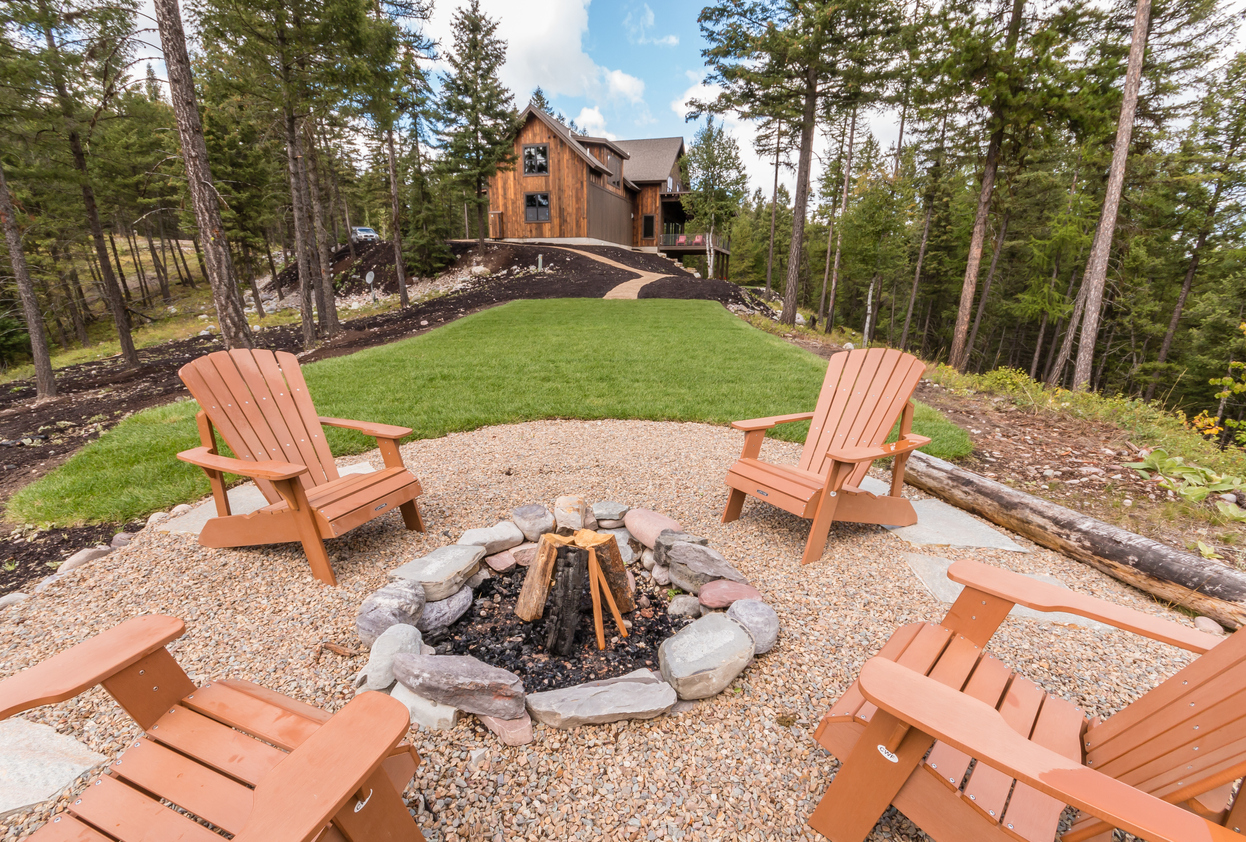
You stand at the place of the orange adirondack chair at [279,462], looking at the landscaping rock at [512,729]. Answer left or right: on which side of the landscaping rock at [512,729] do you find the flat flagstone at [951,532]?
left

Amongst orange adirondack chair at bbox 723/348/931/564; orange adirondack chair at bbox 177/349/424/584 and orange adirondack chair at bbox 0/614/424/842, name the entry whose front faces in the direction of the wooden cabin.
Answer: orange adirondack chair at bbox 0/614/424/842

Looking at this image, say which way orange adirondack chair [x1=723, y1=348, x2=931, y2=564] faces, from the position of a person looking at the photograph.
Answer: facing the viewer and to the left of the viewer

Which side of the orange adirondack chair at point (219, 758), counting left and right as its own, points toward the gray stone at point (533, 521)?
front

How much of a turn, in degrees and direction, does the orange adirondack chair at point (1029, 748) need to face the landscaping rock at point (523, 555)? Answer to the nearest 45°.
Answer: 0° — it already faces it

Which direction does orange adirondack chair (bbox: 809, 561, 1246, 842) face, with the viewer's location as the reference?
facing to the left of the viewer

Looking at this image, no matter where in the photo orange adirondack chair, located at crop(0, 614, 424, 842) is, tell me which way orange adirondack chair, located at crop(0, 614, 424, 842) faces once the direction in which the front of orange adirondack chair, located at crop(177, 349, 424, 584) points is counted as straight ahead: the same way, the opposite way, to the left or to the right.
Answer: to the left

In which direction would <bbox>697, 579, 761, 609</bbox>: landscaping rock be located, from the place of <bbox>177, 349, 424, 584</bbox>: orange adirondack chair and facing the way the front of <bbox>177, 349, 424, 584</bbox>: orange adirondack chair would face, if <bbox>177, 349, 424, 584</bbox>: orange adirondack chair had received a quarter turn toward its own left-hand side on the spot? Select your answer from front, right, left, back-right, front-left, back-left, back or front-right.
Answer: right

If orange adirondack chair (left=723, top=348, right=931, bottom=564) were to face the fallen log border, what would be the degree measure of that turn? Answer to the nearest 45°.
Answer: approximately 135° to its left

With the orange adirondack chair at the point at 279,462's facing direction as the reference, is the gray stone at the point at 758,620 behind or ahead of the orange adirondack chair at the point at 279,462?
ahead

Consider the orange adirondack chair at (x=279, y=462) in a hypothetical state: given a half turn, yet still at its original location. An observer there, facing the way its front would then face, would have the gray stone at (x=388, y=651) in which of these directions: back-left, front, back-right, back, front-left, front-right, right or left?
back-left

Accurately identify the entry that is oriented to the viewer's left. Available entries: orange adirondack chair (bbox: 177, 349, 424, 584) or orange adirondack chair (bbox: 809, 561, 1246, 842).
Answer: orange adirondack chair (bbox: 809, 561, 1246, 842)

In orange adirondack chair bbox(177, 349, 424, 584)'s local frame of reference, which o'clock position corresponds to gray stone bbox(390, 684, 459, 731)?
The gray stone is roughly at 1 o'clock from the orange adirondack chair.

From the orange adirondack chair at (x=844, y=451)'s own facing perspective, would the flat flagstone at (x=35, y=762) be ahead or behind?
ahead

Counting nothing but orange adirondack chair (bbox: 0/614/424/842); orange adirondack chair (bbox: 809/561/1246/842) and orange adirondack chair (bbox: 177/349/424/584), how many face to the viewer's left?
1

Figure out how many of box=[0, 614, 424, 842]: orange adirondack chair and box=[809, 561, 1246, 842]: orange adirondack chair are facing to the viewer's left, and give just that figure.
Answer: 1
